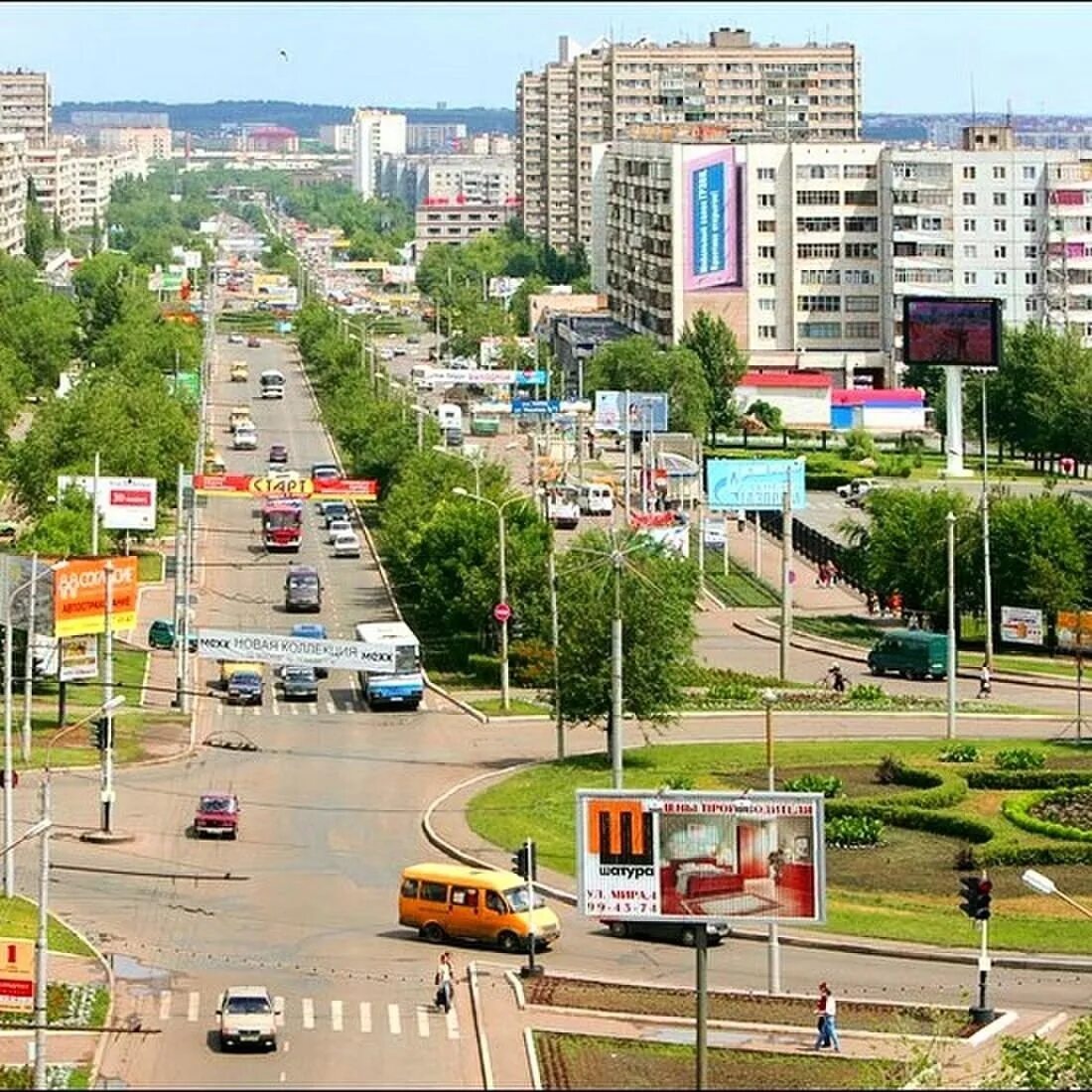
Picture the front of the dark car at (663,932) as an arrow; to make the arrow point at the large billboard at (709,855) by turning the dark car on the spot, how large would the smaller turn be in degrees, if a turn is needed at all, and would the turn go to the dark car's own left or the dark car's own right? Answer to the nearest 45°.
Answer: approximately 90° to the dark car's own right

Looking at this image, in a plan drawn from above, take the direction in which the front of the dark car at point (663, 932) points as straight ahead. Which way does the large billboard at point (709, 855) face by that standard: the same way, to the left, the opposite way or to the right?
to the right

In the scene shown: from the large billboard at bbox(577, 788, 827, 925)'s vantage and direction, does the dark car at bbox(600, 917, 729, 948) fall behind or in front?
behind

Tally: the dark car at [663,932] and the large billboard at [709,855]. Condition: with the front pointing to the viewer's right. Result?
1

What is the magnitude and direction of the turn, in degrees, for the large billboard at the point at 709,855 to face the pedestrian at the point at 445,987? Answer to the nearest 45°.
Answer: approximately 135° to its right

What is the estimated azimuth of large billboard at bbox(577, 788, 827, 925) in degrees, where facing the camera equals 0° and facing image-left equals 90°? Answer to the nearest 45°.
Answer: approximately 0°

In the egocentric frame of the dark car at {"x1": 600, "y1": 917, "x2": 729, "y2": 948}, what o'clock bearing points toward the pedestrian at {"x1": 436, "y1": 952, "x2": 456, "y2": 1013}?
The pedestrian is roughly at 4 o'clock from the dark car.

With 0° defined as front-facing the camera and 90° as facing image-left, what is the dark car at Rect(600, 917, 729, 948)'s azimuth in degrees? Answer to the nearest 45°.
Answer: approximately 270°
